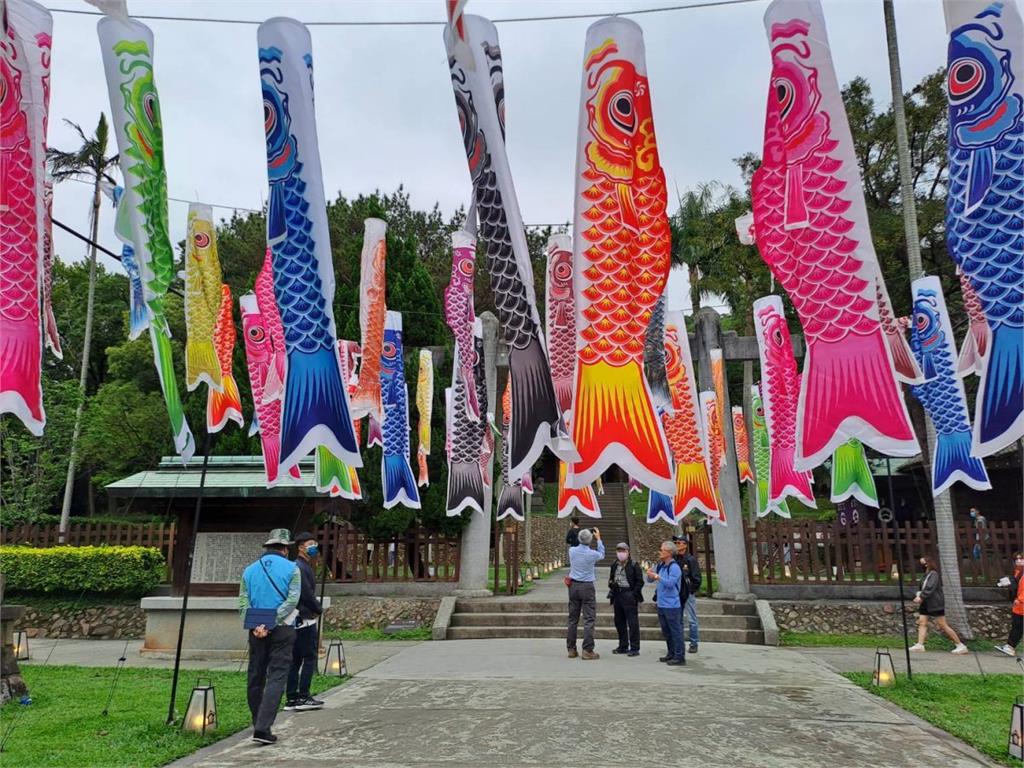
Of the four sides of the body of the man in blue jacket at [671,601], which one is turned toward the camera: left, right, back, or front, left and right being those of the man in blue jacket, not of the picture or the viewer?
left

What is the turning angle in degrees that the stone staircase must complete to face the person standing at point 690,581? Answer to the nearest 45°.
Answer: approximately 45° to its left

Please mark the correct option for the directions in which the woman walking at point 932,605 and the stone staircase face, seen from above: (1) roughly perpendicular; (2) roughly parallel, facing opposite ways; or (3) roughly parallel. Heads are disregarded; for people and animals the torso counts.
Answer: roughly perpendicular

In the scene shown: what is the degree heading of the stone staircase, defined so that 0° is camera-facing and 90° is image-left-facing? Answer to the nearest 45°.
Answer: approximately 0°

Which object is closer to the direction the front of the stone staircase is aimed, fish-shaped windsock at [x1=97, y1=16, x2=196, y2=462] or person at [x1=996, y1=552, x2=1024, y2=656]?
the fish-shaped windsock
